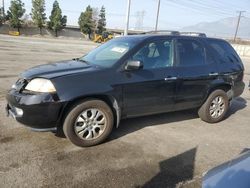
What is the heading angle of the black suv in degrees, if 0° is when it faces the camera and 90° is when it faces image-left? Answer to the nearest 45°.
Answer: approximately 45°

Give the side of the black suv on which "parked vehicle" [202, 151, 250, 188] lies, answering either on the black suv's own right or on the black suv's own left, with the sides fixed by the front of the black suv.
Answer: on the black suv's own left
